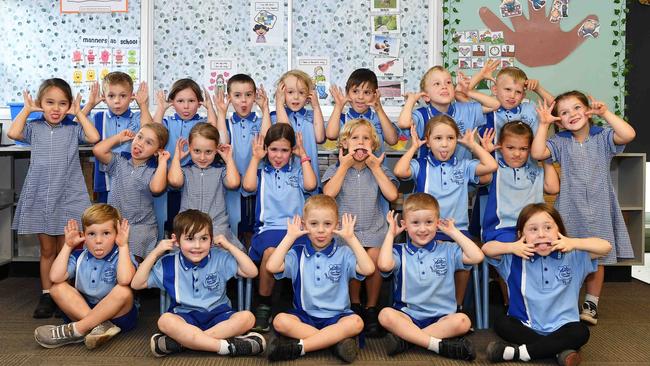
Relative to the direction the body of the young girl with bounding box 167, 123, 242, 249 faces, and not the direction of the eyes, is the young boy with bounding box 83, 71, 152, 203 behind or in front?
behind

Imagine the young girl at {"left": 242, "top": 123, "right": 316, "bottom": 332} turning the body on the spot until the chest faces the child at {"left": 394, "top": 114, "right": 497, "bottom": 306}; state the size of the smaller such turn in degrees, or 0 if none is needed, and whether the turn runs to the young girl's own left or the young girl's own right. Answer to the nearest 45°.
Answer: approximately 90° to the young girl's own left

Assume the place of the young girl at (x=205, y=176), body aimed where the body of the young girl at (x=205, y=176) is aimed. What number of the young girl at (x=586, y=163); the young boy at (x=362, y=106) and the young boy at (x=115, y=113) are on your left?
2

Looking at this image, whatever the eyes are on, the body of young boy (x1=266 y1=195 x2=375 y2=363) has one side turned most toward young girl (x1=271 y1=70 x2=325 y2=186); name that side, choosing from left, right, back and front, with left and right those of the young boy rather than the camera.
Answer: back

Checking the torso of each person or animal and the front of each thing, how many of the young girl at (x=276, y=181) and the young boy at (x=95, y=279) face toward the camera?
2
